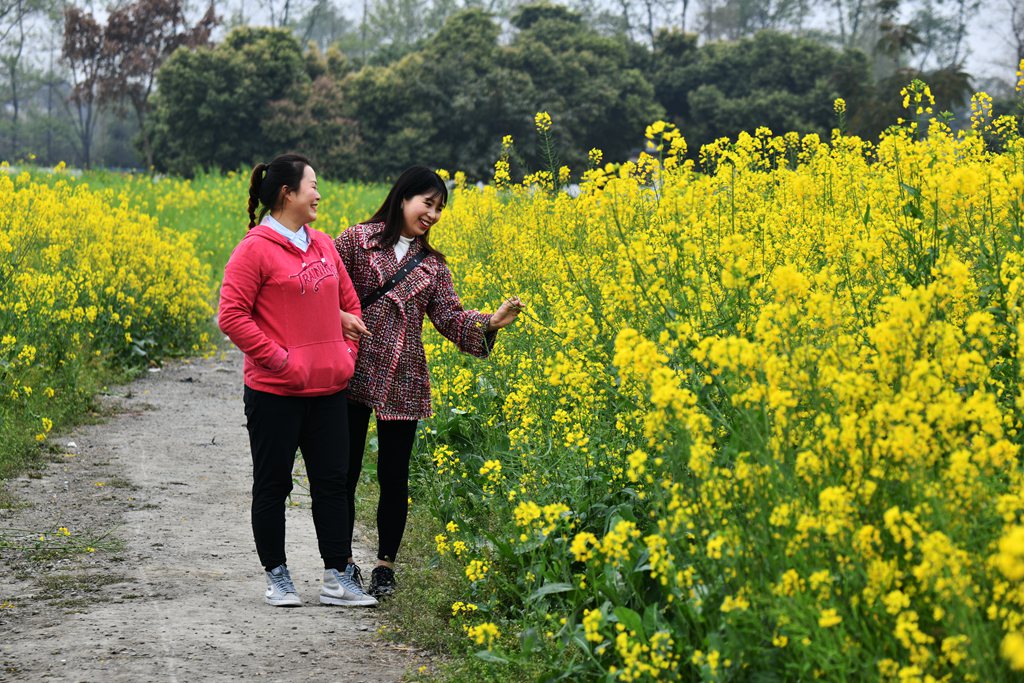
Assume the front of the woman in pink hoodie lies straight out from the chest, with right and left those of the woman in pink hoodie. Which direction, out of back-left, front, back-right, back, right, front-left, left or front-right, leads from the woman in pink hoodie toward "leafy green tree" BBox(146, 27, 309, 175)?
back-left

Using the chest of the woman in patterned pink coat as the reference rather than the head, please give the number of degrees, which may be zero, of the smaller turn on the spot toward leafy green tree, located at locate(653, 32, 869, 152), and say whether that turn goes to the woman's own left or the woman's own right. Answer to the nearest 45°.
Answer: approximately 135° to the woman's own left

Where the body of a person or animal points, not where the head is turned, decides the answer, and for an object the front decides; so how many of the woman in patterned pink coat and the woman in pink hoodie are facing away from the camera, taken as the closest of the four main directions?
0

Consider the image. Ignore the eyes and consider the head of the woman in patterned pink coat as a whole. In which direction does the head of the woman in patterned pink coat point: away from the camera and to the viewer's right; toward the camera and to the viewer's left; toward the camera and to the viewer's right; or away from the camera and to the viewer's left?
toward the camera and to the viewer's right

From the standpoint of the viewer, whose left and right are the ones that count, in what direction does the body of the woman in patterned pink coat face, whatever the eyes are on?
facing the viewer and to the right of the viewer

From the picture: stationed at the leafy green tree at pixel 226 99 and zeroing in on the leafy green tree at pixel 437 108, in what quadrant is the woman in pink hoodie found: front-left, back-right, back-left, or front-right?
front-right

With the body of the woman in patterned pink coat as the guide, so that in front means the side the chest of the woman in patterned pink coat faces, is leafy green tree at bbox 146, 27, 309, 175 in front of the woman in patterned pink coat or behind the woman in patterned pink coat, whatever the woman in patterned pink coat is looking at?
behind

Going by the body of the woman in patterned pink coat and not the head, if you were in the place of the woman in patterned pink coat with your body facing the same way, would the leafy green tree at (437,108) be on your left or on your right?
on your left

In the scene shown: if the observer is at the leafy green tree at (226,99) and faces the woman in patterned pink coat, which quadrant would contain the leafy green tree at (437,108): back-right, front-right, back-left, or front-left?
front-left

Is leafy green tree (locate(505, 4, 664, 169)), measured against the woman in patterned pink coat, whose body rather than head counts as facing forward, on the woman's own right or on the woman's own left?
on the woman's own left
